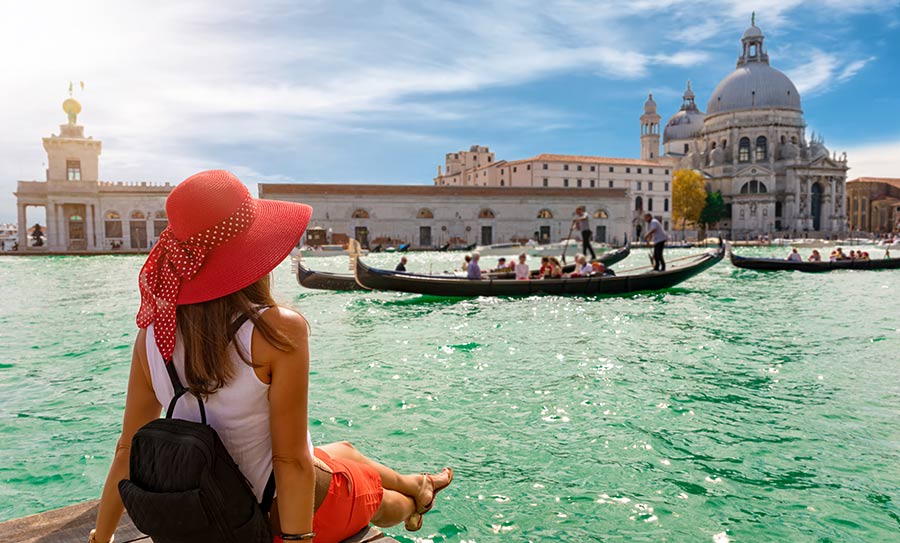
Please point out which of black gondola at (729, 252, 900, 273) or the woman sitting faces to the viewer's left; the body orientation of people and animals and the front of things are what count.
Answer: the black gondola

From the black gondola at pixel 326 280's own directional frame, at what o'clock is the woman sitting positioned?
The woman sitting is roughly at 9 o'clock from the black gondola.

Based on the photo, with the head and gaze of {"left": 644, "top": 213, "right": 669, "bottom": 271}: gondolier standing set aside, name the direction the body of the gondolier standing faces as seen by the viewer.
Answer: to the viewer's left

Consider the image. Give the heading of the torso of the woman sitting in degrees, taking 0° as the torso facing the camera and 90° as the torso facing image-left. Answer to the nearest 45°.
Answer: approximately 225°

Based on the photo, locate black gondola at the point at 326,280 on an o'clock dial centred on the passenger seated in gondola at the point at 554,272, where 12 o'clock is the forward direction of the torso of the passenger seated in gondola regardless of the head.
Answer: The black gondola is roughly at 12 o'clock from the passenger seated in gondola.

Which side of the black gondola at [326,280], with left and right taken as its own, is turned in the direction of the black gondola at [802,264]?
back

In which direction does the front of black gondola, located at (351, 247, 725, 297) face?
to the viewer's left

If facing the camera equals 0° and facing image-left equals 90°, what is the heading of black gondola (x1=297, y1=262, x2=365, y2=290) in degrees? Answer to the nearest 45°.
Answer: approximately 90°

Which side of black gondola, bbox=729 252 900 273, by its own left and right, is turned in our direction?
left

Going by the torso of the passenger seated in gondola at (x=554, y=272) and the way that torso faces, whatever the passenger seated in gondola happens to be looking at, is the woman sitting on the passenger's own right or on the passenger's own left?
on the passenger's own left

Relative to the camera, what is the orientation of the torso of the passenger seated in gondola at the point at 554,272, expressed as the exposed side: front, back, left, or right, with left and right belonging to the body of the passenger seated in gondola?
left

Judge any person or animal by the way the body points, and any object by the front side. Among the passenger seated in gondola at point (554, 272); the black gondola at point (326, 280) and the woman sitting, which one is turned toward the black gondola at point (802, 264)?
the woman sitting
